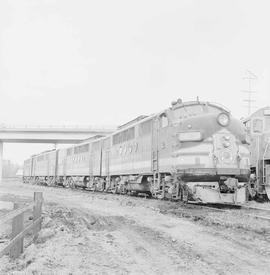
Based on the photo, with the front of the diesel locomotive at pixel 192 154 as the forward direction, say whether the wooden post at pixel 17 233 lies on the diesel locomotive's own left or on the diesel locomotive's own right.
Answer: on the diesel locomotive's own right

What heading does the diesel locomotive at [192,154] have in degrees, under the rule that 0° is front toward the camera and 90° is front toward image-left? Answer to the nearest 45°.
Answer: approximately 315°

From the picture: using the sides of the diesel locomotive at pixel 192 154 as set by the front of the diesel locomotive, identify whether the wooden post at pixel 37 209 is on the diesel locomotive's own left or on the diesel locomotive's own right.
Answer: on the diesel locomotive's own right

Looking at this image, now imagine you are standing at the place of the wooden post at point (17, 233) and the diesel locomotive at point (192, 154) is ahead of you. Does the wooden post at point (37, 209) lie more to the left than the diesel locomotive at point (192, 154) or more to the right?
left

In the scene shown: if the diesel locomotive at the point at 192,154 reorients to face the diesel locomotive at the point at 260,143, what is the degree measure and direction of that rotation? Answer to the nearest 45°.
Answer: approximately 90° to its left
